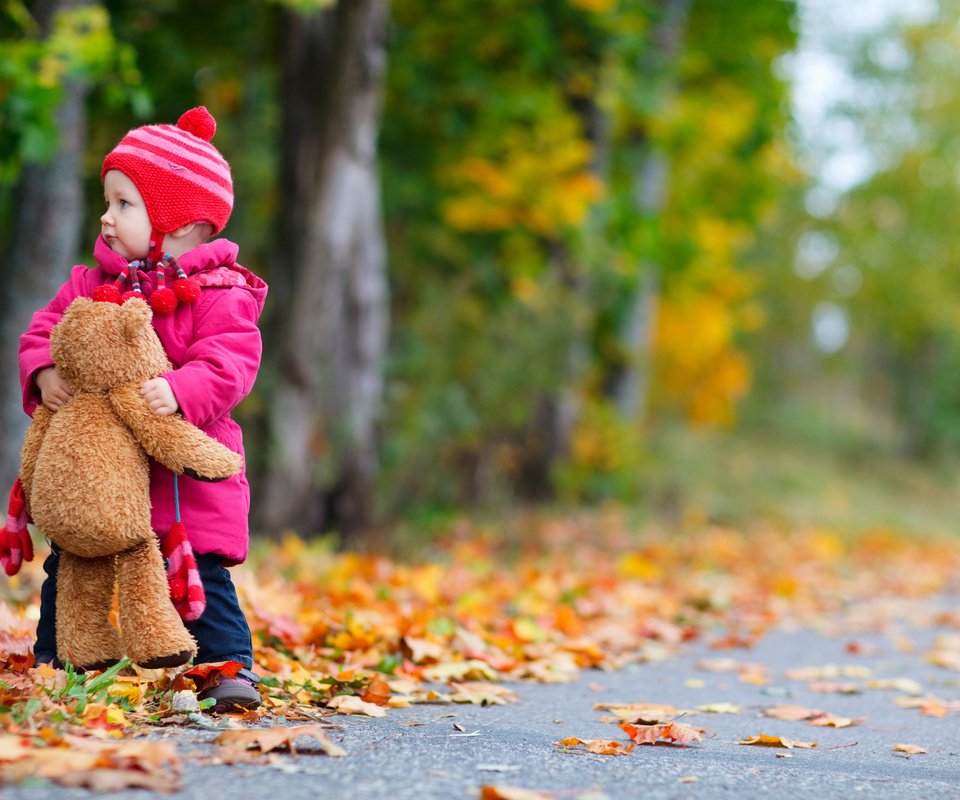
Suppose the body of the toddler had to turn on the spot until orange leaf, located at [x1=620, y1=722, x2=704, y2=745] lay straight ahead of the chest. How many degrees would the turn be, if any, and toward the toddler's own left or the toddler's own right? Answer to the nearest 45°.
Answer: approximately 135° to the toddler's own left

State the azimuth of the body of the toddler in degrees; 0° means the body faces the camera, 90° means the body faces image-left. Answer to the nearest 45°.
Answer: approximately 45°

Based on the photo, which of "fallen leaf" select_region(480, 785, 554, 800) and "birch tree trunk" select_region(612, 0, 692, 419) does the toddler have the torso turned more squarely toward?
the fallen leaf

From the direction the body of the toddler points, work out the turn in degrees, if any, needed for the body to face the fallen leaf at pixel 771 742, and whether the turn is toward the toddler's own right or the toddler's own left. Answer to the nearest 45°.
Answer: approximately 135° to the toddler's own left

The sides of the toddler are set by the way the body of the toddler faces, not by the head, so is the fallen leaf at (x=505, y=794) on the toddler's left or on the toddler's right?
on the toddler's left

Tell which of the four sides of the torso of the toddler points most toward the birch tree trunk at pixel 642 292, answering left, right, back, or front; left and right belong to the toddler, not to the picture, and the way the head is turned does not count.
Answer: back

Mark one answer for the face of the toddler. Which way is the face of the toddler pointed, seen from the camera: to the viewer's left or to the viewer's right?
to the viewer's left
